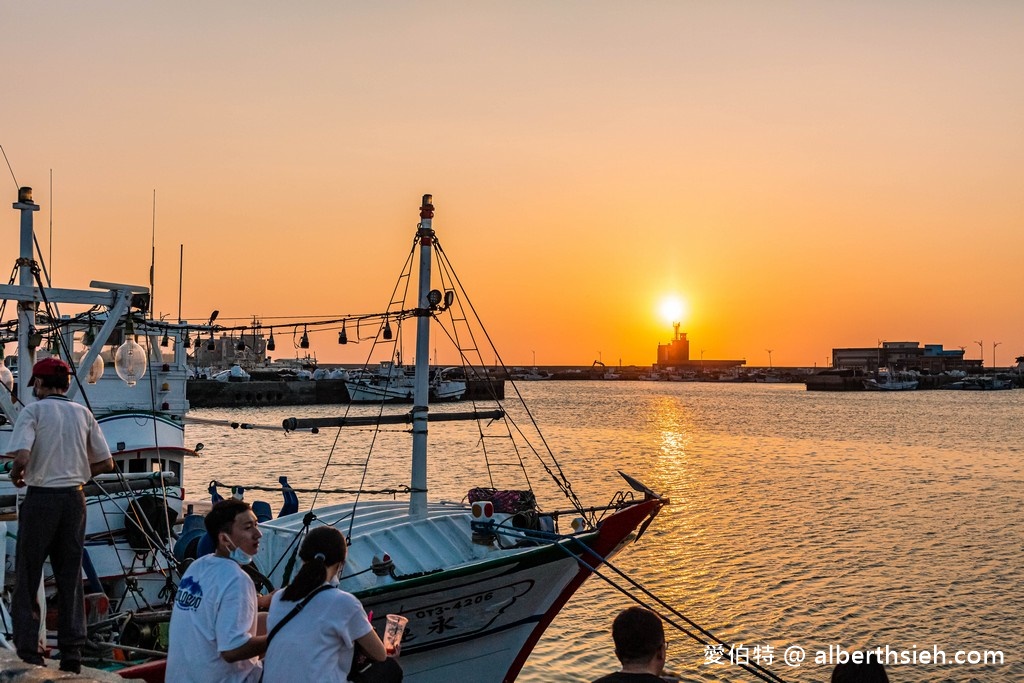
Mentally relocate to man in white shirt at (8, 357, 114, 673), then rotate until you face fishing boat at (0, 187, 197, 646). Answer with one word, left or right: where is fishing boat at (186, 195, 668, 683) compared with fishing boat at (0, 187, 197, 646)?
right

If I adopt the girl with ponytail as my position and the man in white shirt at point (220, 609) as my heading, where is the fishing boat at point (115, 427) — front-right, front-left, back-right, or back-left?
front-right

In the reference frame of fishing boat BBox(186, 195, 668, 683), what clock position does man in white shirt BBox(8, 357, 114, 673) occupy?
The man in white shirt is roughly at 4 o'clock from the fishing boat.

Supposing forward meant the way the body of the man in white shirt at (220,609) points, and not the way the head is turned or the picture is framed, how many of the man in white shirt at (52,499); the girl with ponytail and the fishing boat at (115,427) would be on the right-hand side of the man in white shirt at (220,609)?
1

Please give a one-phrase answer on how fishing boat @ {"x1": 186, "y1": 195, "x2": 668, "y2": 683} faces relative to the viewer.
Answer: facing to the right of the viewer

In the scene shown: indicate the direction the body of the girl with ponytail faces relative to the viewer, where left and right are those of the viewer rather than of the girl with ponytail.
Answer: facing away from the viewer and to the right of the viewer

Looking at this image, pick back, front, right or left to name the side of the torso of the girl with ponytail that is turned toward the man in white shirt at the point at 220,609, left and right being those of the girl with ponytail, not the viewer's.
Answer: left

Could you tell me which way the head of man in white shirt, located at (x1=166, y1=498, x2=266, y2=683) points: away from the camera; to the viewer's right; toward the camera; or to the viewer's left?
to the viewer's right

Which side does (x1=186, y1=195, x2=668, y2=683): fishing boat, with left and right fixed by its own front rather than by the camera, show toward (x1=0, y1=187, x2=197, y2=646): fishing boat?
back
